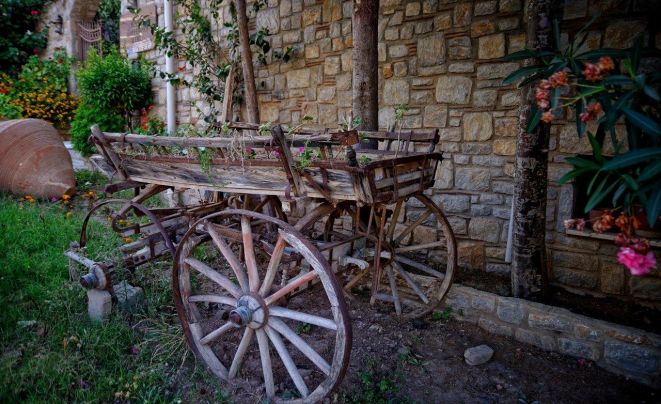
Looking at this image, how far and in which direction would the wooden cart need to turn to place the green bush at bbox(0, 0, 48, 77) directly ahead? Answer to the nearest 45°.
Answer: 0° — it already faces it

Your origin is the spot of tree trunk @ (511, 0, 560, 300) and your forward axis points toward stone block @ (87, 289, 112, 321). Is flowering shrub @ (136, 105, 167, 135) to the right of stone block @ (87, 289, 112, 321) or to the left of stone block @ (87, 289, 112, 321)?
right

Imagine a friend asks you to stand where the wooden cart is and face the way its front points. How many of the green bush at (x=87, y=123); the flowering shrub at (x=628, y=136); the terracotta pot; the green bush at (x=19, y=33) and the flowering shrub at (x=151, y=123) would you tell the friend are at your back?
1

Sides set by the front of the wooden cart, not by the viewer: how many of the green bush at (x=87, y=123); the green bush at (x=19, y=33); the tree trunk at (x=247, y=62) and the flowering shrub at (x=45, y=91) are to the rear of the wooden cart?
0

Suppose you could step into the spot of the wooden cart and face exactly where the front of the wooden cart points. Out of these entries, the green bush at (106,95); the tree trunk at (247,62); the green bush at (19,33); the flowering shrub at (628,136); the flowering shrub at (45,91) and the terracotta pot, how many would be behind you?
1

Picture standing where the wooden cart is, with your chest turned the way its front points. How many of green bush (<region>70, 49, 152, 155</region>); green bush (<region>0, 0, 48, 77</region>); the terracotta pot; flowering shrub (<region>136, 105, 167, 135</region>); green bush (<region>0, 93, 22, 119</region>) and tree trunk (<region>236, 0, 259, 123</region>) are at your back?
0

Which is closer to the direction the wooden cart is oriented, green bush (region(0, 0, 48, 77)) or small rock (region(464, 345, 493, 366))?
the green bush

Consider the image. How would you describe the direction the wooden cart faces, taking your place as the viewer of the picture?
facing away from the viewer and to the left of the viewer

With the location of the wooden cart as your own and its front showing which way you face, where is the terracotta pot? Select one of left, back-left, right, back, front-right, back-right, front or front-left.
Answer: front

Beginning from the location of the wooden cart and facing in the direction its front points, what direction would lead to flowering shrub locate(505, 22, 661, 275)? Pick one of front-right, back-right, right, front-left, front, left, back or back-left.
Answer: back

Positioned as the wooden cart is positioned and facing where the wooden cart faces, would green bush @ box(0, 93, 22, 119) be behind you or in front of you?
in front

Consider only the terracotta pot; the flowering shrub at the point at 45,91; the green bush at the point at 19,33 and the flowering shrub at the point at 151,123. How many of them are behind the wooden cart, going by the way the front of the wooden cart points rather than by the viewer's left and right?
0

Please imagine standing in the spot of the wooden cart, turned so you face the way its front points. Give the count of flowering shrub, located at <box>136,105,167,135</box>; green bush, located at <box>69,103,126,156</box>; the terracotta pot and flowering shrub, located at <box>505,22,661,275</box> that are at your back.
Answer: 1

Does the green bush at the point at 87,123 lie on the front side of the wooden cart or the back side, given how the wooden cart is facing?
on the front side

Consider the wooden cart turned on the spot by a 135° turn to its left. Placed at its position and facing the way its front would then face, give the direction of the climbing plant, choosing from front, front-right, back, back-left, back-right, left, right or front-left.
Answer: back

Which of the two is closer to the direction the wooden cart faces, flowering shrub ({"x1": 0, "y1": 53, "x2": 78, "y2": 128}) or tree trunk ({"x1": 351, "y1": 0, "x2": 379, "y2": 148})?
the flowering shrub

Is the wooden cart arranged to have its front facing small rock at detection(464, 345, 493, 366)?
no

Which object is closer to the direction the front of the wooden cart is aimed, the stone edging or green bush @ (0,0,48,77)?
the green bush

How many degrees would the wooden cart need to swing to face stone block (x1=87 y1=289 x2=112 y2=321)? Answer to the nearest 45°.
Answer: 0° — it already faces it
